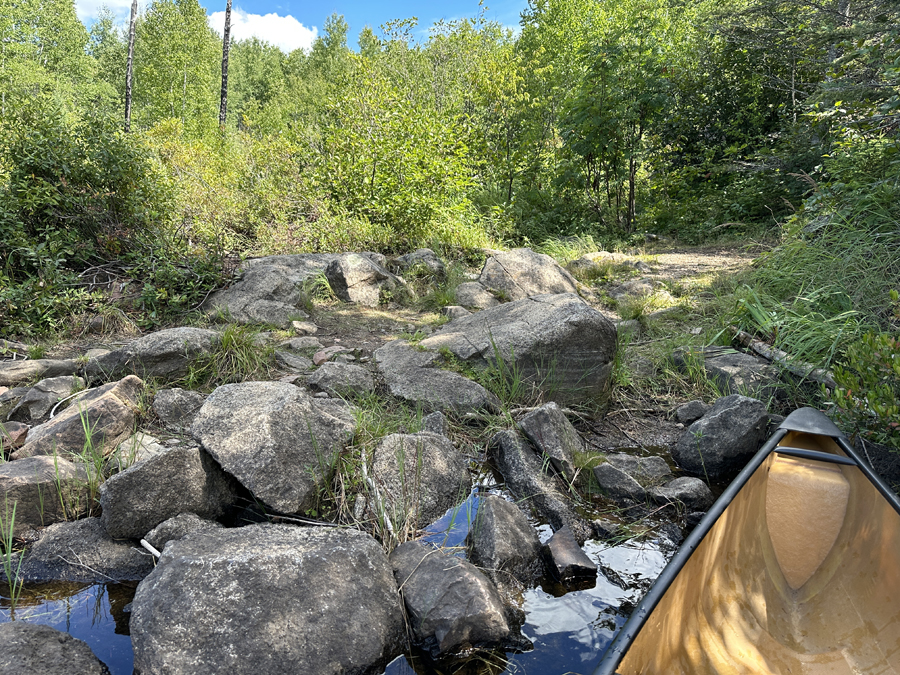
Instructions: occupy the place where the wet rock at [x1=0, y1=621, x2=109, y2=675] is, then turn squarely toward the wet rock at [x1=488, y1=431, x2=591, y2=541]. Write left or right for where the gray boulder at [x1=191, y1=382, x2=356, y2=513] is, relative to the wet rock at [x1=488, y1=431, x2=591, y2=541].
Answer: left

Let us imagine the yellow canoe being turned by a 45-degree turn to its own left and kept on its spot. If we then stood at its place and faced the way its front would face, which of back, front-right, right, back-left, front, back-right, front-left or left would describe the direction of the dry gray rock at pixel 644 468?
front

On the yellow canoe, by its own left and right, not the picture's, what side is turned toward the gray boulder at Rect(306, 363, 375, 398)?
left

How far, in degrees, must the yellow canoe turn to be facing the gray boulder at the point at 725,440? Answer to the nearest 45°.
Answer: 0° — it already faces it

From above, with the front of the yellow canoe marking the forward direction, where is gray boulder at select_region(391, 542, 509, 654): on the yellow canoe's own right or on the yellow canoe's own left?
on the yellow canoe's own left

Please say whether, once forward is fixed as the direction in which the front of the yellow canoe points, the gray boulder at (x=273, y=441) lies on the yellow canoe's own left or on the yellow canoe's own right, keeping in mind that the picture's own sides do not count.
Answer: on the yellow canoe's own left

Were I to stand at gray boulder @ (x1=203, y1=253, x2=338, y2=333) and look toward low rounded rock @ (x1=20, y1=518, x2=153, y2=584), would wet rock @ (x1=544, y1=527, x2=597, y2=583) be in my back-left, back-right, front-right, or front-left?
front-left

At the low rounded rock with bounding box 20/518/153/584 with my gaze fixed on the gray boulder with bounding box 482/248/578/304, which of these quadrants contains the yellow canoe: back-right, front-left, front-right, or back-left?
front-right

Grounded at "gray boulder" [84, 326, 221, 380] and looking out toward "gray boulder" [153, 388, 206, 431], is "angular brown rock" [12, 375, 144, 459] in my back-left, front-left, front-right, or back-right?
front-right

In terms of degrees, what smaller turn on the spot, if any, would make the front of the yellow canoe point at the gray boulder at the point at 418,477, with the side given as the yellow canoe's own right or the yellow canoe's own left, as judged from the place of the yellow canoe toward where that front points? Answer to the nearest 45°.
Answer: approximately 90° to the yellow canoe's own left

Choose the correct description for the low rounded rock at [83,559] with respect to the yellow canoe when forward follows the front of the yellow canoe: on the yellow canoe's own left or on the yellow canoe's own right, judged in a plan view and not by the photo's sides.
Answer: on the yellow canoe's own left

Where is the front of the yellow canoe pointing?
away from the camera

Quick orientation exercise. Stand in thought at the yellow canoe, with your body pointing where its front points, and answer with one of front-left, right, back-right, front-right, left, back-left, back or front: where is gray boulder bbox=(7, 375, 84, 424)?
left

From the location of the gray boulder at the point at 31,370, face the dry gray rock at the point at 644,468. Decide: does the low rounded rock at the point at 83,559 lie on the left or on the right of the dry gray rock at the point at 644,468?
right

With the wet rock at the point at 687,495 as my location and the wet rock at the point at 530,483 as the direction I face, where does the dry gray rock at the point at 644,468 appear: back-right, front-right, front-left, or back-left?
front-right
